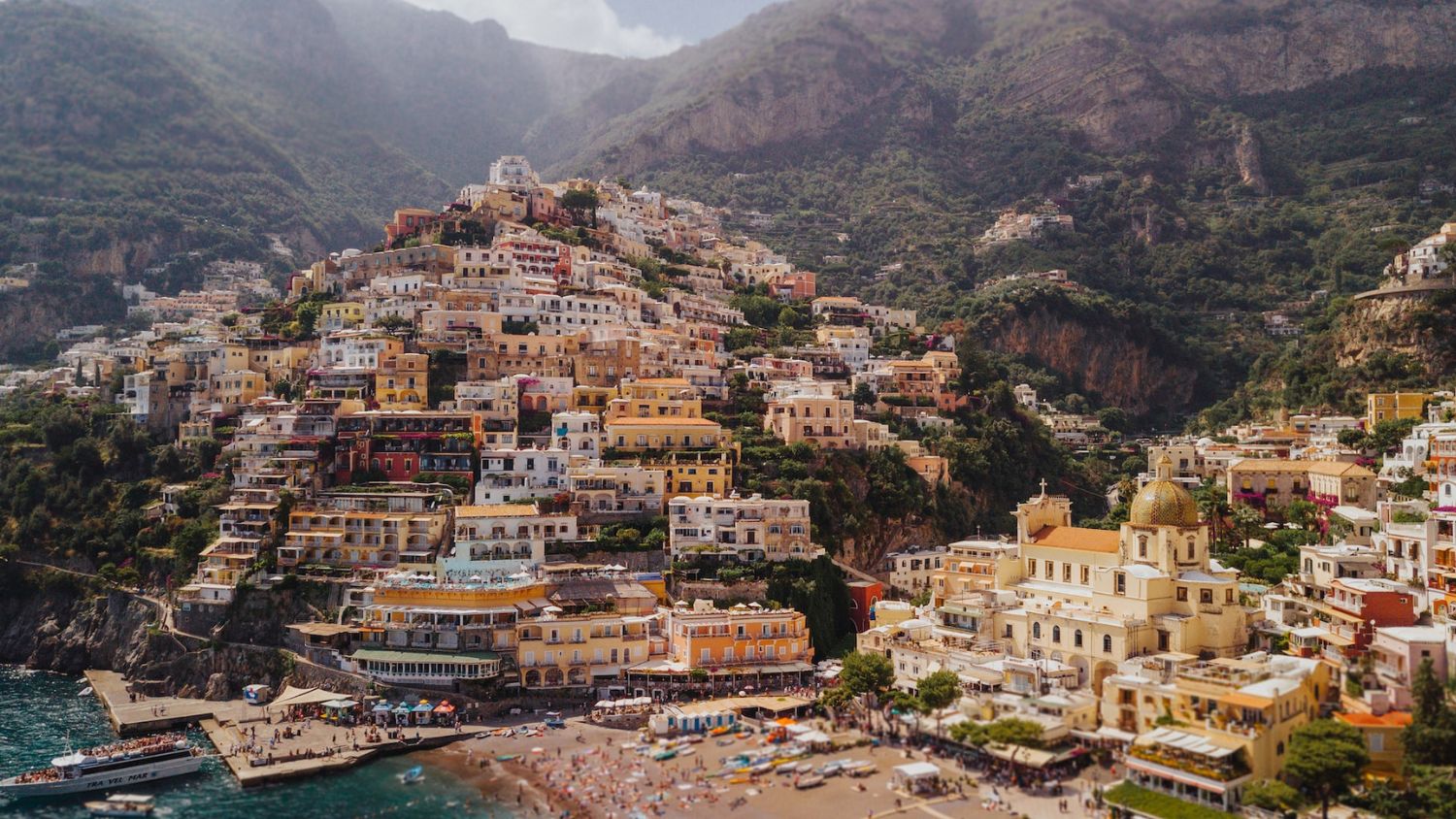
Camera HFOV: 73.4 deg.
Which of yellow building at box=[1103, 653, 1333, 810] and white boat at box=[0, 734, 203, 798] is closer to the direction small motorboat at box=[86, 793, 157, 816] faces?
the white boat

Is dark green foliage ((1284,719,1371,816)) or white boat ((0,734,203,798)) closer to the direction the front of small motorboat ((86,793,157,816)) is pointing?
the white boat

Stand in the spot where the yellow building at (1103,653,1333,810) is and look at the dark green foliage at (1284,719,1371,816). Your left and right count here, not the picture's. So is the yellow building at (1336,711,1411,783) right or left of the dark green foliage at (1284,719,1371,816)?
left

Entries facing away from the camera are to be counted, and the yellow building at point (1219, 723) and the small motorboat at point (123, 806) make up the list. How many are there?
0

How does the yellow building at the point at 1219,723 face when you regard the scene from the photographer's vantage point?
facing the viewer and to the left of the viewer

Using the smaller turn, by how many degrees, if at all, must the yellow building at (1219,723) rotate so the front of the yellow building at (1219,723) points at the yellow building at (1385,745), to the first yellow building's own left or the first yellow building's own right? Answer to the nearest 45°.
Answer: approximately 135° to the first yellow building's own left

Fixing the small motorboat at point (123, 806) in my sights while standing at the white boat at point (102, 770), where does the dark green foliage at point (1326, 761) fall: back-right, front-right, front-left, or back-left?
front-left

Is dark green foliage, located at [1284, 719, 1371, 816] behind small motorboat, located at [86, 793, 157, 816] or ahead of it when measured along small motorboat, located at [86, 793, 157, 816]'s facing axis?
behind

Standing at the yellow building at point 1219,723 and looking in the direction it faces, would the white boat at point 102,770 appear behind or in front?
in front

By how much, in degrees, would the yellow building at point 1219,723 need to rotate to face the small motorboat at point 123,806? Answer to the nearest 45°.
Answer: approximately 45° to its right

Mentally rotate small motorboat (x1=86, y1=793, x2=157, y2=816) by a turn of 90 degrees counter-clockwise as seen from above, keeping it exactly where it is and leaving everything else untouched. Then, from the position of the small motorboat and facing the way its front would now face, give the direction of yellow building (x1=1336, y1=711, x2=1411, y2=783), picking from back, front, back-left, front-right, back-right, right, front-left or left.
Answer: front-left

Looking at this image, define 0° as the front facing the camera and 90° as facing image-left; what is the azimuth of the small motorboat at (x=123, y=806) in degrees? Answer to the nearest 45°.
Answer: approximately 90°
